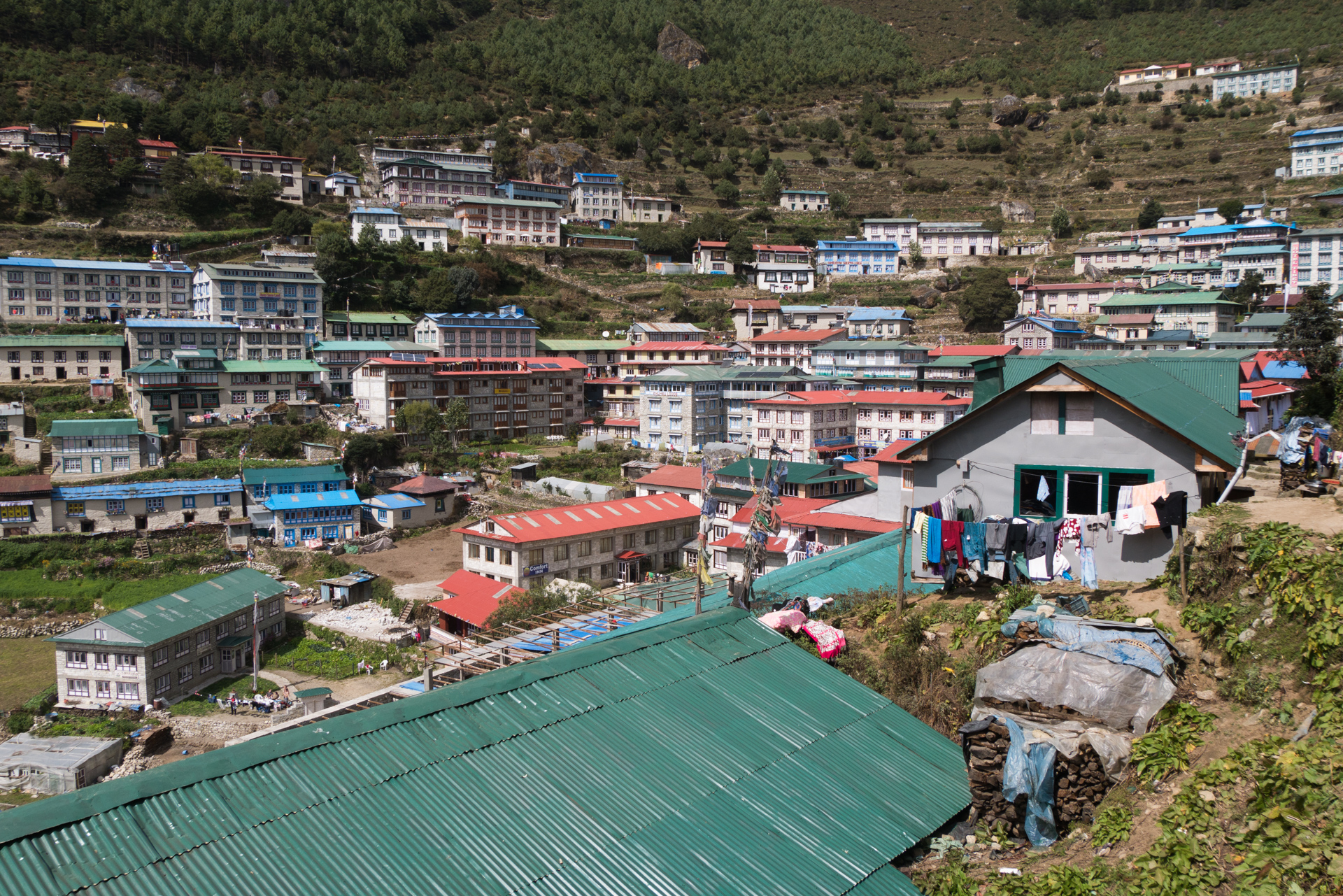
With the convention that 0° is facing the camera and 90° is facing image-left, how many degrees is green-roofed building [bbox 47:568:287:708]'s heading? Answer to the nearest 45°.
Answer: approximately 315°

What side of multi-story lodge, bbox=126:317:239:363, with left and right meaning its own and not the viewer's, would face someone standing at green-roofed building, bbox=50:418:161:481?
front

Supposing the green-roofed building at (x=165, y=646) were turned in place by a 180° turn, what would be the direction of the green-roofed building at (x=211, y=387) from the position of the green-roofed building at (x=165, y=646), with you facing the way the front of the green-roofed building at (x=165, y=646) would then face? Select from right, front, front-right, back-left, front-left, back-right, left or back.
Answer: front-right

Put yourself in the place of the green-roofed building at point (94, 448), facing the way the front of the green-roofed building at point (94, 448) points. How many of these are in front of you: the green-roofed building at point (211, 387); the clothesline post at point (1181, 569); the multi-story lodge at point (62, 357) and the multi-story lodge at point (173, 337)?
1

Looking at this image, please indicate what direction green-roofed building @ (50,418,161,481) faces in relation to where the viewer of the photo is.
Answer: facing the viewer

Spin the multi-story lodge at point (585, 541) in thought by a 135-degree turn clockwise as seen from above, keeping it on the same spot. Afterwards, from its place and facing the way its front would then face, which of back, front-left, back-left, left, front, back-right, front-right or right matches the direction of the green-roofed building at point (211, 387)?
front-right

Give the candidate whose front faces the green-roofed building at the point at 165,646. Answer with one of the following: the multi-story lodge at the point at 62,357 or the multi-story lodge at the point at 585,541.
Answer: the multi-story lodge at the point at 62,357

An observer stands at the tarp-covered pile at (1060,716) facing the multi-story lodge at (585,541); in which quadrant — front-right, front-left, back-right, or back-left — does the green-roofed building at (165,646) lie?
front-left

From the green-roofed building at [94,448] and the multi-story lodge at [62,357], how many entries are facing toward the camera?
2

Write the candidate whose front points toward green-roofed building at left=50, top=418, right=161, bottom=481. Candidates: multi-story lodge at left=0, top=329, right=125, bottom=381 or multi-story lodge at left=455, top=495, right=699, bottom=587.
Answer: multi-story lodge at left=0, top=329, right=125, bottom=381

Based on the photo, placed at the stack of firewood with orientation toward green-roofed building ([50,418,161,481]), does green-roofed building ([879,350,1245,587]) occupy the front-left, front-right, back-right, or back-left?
front-right

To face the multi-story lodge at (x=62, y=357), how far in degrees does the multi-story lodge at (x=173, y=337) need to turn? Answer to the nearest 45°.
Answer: approximately 90° to its right

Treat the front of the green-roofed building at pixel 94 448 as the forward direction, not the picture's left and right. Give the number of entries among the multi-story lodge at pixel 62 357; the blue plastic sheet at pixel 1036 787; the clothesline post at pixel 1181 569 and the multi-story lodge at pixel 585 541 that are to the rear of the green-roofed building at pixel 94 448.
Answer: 1

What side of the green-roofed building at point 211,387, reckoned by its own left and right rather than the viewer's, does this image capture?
front

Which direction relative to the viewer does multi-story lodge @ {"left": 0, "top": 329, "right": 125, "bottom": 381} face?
toward the camera

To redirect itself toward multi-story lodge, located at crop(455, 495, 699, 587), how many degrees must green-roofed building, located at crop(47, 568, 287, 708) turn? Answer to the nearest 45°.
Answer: approximately 45° to its left
